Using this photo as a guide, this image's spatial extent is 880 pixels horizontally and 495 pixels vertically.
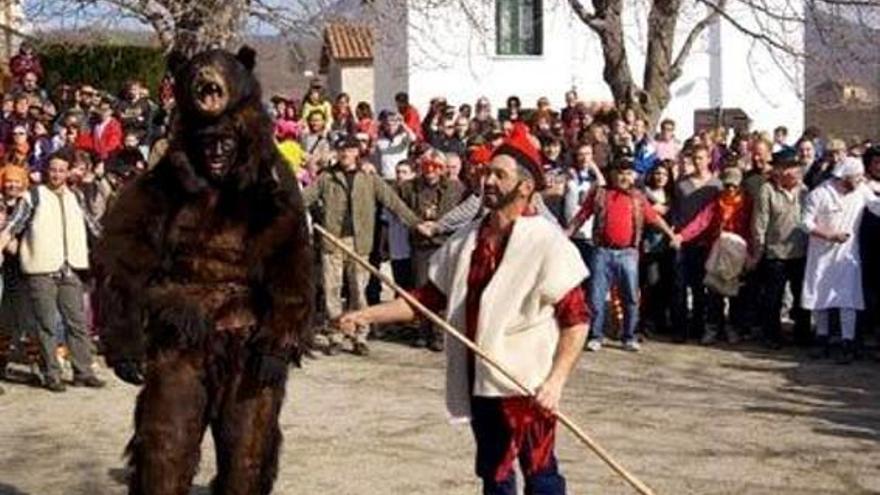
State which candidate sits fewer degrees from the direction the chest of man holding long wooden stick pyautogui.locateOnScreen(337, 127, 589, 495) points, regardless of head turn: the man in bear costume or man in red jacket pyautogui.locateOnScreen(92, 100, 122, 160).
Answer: the man in bear costume

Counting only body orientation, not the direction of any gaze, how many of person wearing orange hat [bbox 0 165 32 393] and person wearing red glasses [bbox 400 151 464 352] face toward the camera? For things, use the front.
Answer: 2

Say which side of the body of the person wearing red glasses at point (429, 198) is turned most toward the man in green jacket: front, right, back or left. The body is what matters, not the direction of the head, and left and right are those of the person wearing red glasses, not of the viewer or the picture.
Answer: right

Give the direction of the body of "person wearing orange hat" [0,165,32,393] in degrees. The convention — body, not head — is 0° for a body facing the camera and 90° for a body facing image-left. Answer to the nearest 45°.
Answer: approximately 0°

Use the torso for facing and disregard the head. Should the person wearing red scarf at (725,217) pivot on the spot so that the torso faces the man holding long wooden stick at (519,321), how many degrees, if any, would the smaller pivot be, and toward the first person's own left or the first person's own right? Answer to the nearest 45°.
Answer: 0° — they already face them

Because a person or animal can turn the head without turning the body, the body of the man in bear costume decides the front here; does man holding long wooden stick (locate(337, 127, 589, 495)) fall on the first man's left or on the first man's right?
on the first man's left

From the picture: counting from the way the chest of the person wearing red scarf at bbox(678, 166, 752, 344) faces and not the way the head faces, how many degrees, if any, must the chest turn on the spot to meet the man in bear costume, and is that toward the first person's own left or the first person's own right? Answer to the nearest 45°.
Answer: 0° — they already face them

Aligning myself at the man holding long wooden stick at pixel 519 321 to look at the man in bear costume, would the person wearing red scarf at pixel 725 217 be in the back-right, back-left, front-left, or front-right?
back-right

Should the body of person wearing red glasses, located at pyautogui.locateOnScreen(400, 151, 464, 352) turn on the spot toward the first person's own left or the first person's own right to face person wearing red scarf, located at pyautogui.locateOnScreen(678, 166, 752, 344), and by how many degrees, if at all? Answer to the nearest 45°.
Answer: approximately 90° to the first person's own left

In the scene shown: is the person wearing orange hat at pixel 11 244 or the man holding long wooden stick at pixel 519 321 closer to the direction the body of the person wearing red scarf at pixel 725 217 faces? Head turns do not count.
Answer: the man holding long wooden stick
